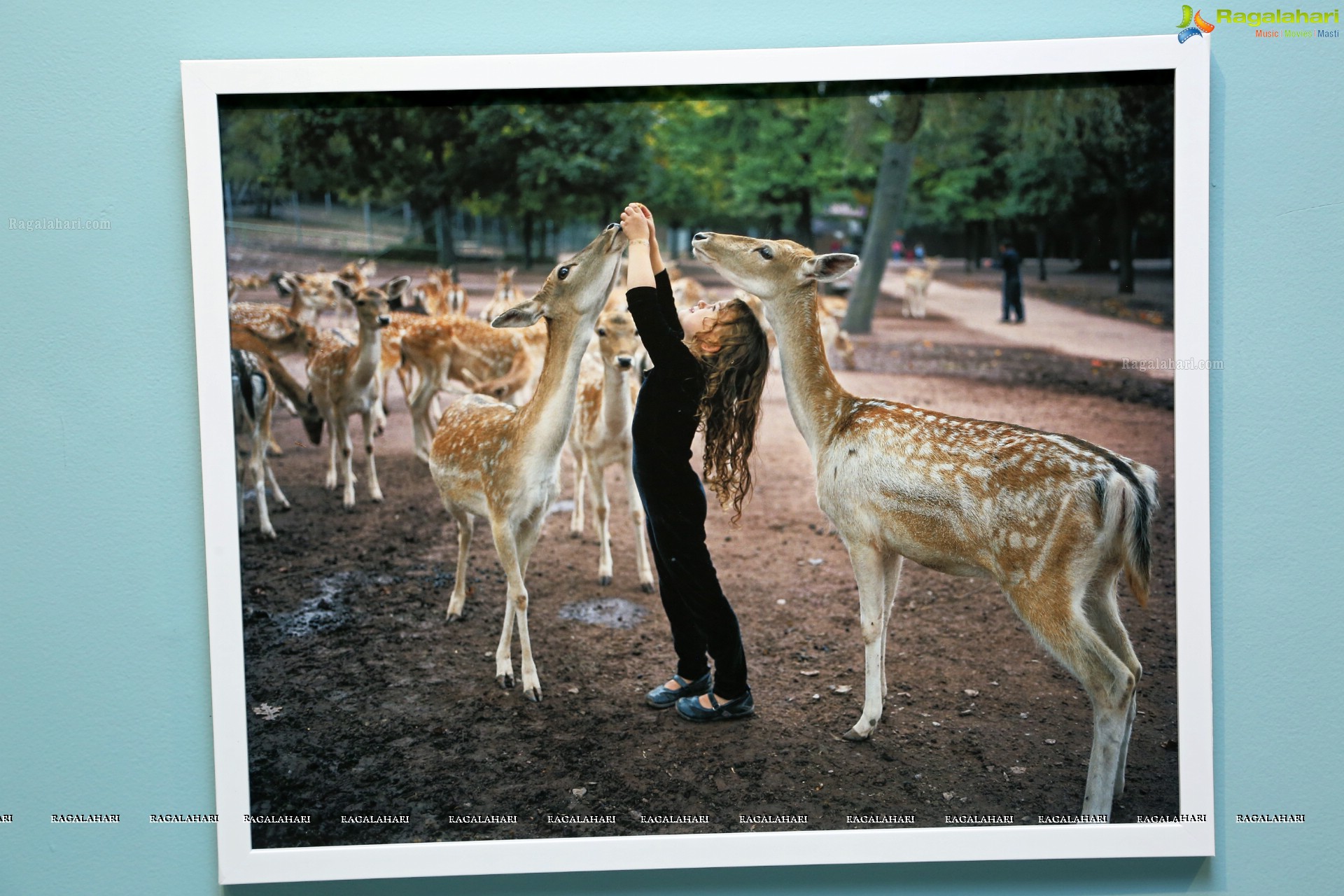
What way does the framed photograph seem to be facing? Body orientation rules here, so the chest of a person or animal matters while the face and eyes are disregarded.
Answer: toward the camera
